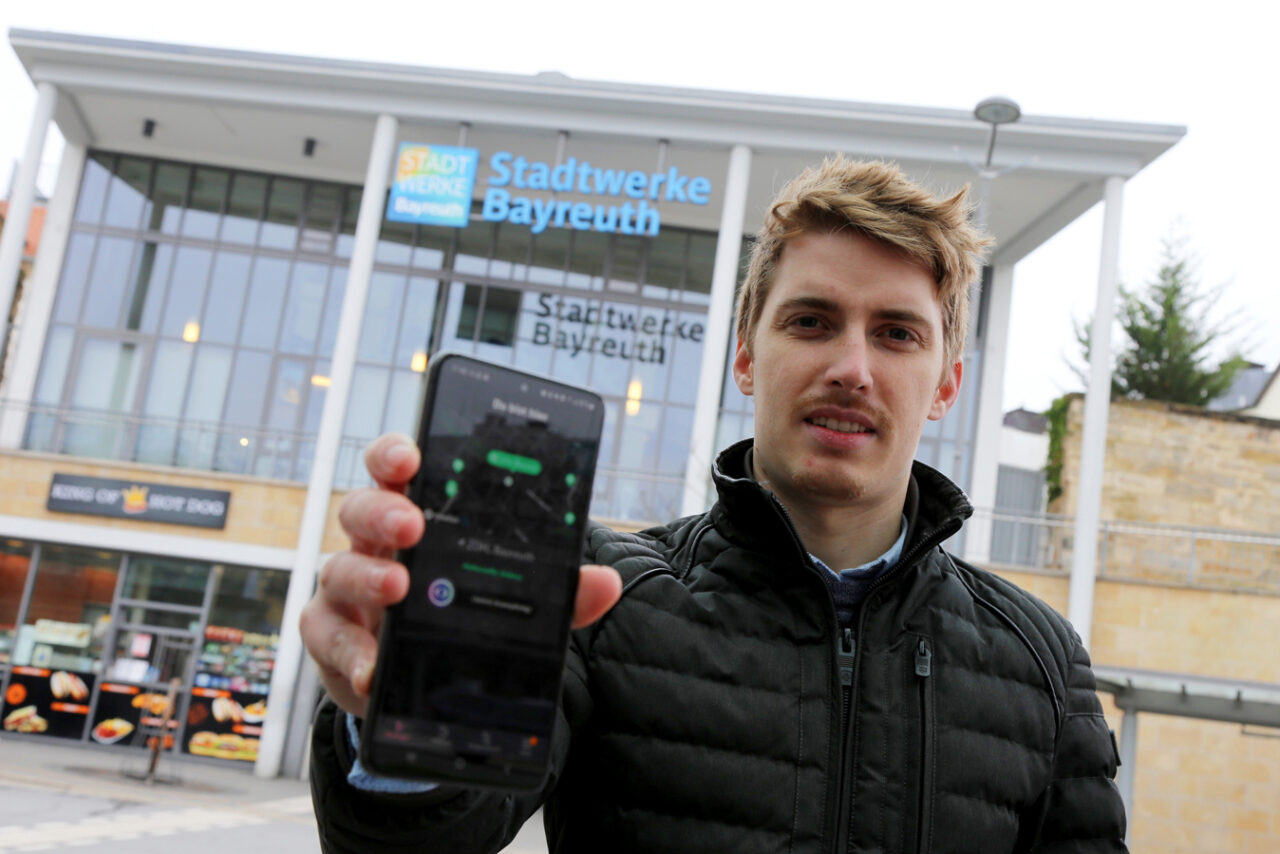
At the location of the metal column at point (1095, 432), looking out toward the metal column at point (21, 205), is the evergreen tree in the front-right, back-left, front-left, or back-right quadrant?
back-right

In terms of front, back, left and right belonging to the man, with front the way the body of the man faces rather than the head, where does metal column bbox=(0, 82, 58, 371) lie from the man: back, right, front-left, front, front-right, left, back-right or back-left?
back-right

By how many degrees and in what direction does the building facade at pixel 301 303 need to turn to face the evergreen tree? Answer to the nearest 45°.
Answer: approximately 90° to its left

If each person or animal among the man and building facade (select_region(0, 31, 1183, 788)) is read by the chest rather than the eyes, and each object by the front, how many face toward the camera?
2

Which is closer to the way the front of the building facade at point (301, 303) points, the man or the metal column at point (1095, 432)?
the man

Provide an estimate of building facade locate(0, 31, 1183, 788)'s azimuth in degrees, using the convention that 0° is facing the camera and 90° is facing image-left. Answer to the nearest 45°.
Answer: approximately 0°

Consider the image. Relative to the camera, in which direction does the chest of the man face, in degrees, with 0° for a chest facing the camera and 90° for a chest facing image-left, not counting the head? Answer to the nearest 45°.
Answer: approximately 0°

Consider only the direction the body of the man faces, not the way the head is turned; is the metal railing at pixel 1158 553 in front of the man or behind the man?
behind
